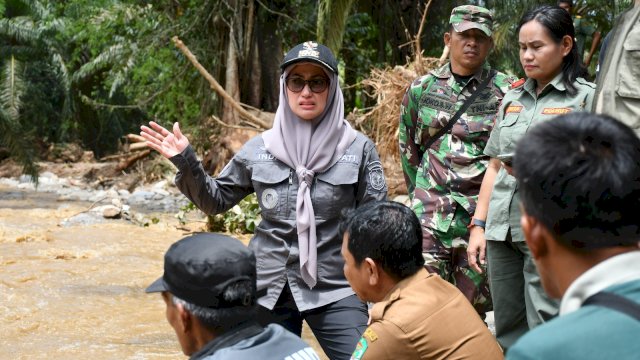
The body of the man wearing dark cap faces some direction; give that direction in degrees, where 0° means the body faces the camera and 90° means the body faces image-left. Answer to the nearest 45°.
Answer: approximately 135°

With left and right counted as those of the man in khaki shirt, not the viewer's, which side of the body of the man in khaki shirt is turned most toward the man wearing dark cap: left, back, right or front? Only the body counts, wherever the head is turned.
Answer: left

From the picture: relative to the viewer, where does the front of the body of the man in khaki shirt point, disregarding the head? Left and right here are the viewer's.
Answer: facing away from the viewer and to the left of the viewer

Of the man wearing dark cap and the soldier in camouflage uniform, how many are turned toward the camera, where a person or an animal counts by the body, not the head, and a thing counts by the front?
1

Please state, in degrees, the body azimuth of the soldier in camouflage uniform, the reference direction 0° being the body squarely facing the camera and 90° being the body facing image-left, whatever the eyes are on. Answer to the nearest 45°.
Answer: approximately 0°

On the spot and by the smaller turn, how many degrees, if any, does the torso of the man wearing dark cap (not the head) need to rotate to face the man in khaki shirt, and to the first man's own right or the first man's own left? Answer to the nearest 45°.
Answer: approximately 90° to the first man's own right

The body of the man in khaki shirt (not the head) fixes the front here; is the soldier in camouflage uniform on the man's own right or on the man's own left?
on the man's own right
